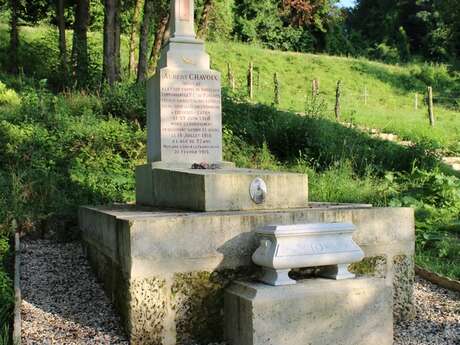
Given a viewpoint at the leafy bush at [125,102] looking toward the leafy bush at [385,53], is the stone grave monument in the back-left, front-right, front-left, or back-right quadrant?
back-right

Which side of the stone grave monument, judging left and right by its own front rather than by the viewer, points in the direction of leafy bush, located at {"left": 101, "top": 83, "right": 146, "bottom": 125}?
back

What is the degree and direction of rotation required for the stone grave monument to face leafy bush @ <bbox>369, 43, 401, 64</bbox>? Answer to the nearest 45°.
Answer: approximately 180°

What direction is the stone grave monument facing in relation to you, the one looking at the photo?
facing the viewer

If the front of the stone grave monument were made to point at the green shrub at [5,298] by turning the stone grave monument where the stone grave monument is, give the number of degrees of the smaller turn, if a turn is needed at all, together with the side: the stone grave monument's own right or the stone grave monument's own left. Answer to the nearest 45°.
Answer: approximately 90° to the stone grave monument's own right

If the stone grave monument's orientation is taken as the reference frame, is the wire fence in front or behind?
behind

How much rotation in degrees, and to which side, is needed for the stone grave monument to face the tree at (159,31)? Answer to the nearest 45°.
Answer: approximately 180°

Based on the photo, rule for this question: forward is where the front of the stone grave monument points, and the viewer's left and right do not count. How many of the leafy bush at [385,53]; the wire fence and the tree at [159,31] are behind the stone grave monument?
3
